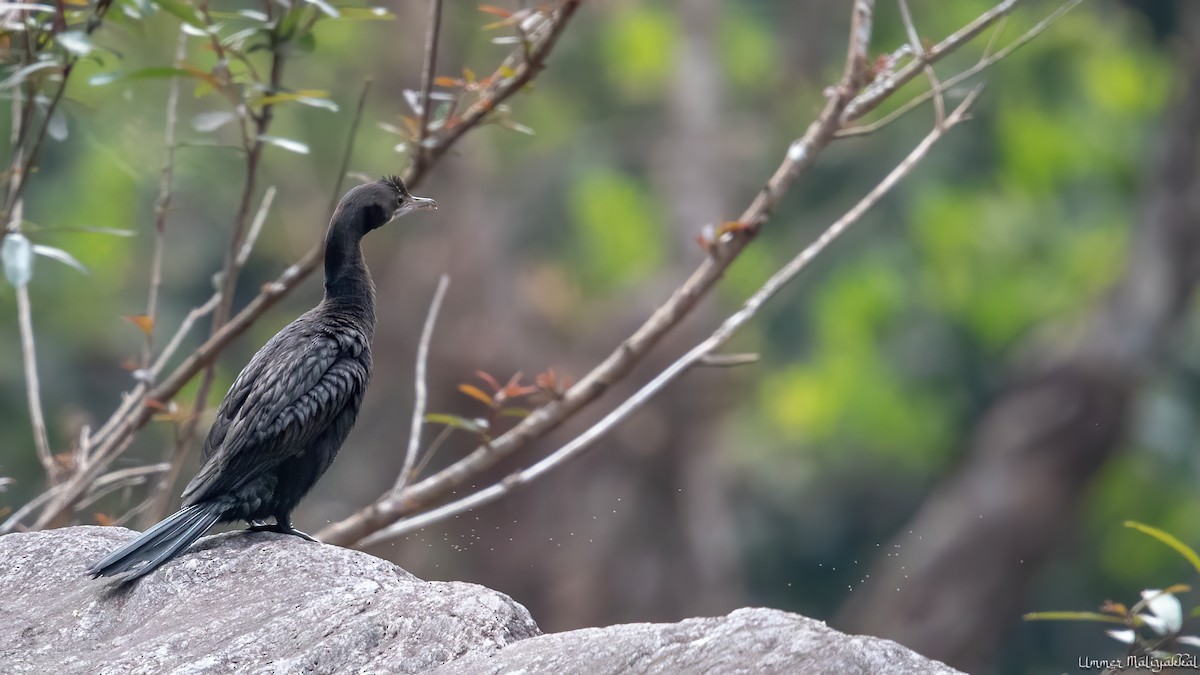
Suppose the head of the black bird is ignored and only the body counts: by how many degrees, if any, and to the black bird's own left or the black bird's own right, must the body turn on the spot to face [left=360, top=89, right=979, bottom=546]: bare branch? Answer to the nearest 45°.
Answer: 0° — it already faces it

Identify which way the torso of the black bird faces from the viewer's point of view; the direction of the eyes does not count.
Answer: to the viewer's right

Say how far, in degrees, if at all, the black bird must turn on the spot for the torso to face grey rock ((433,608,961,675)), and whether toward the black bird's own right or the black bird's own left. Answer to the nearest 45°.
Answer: approximately 45° to the black bird's own right

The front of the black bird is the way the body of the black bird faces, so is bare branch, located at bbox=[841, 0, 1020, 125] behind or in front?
in front
